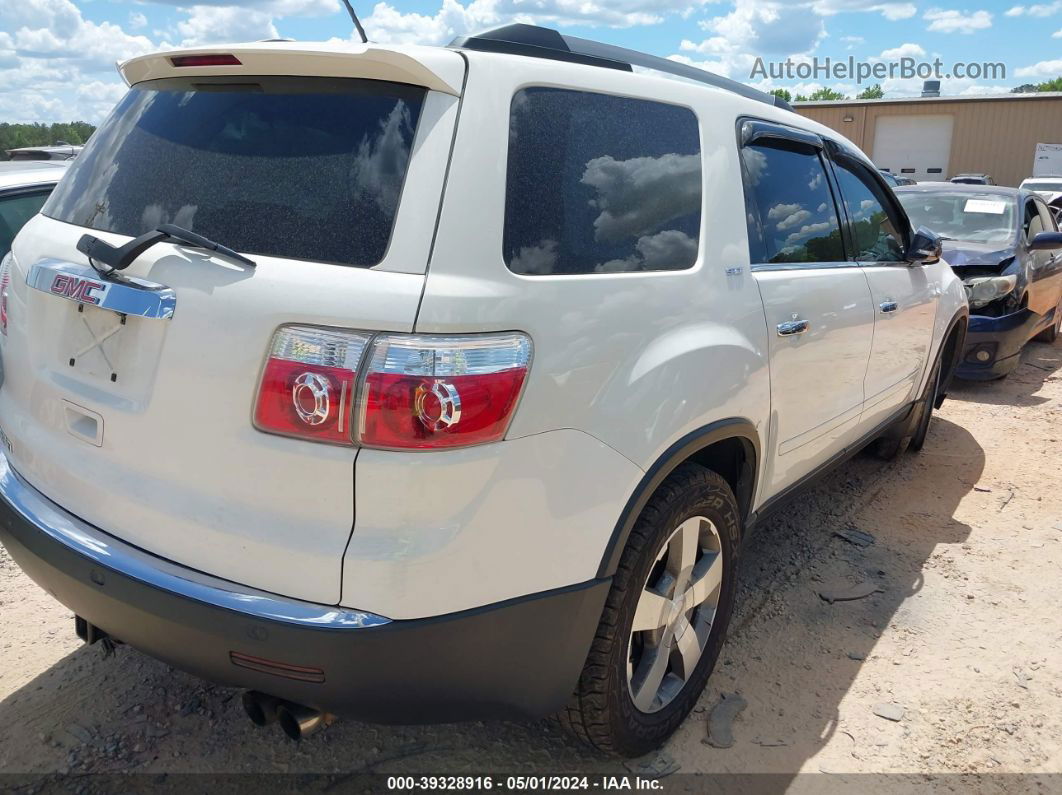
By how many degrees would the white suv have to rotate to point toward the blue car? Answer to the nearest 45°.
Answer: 0° — it already faces it

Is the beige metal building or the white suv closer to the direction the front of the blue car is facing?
the white suv

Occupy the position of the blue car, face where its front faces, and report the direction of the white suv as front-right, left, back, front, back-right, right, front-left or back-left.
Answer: front-left

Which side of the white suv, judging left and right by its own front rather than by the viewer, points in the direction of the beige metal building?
front

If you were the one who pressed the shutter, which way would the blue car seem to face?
facing the viewer and to the left of the viewer

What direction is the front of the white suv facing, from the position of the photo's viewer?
facing away from the viewer and to the right of the viewer

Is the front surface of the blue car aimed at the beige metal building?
no
